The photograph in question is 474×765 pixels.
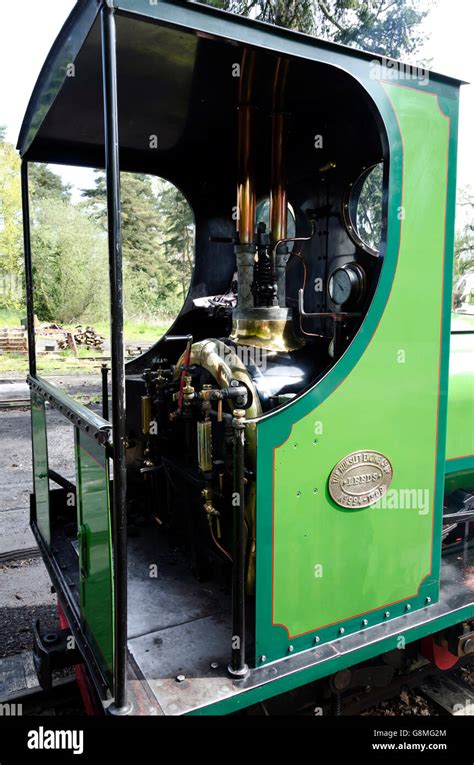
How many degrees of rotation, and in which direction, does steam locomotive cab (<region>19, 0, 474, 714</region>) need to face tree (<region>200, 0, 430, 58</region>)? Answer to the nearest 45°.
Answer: approximately 45° to its left

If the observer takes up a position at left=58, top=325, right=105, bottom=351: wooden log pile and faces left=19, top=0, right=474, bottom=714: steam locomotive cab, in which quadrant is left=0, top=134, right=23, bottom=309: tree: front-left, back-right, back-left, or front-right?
back-right

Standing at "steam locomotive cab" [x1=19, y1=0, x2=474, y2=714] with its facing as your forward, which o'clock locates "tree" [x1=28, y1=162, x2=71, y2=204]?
The tree is roughly at 10 o'clock from the steam locomotive cab.

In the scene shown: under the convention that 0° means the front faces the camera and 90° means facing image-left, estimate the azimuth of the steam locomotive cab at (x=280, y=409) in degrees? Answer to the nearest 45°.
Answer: approximately 225°

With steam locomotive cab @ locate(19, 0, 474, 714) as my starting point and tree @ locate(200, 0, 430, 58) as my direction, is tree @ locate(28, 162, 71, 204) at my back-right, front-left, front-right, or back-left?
front-left

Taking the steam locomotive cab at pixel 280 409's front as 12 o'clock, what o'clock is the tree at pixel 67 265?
The tree is roughly at 10 o'clock from the steam locomotive cab.

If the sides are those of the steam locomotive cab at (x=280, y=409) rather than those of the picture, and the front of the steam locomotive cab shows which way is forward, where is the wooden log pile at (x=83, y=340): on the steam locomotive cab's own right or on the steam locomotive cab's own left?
on the steam locomotive cab's own left

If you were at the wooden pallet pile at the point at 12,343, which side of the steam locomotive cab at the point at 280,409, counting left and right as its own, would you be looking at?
left

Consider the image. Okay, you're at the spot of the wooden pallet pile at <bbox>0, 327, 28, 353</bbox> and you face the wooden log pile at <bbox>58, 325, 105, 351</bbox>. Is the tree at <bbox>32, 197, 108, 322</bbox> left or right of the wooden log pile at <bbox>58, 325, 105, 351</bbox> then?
left
